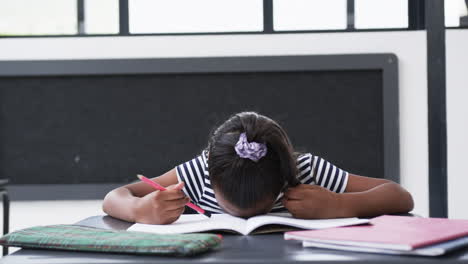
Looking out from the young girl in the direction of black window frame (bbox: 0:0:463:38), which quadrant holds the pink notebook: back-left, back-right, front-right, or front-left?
back-right

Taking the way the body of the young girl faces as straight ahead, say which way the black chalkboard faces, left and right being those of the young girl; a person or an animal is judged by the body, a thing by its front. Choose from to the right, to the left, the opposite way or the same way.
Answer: the same way

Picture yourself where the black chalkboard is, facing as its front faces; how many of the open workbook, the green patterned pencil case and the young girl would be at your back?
0

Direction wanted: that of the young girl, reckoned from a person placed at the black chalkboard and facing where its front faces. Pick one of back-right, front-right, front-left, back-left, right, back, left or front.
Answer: front

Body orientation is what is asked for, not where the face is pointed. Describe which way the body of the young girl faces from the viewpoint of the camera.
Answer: toward the camera

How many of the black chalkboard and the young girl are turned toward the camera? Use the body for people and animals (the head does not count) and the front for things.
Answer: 2

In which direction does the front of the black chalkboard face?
toward the camera

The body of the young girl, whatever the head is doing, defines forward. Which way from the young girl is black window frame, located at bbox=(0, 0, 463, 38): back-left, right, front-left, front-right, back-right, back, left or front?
back

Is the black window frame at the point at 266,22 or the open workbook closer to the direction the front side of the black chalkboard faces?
the open workbook

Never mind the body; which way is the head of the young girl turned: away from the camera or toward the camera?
toward the camera

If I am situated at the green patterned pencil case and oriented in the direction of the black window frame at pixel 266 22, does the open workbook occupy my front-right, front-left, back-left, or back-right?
front-right

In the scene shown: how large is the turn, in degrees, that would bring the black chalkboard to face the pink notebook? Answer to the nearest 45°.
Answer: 0° — it already faces it

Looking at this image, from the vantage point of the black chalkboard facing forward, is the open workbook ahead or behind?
ahead
